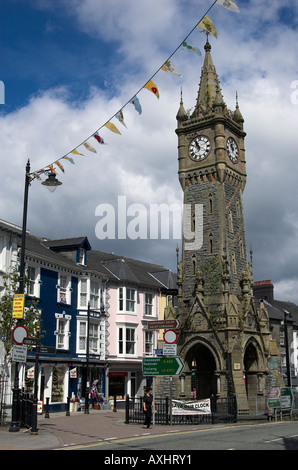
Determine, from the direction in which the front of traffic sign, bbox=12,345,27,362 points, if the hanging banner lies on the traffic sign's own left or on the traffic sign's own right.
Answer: on the traffic sign's own left

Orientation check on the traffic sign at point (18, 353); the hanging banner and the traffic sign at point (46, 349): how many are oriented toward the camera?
3

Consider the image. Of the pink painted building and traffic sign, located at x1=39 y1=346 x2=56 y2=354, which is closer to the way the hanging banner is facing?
the traffic sign

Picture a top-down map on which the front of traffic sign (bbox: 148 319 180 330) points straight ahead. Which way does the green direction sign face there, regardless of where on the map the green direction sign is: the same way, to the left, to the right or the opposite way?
the same way

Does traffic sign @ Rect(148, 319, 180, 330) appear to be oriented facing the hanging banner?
no

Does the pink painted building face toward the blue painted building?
no

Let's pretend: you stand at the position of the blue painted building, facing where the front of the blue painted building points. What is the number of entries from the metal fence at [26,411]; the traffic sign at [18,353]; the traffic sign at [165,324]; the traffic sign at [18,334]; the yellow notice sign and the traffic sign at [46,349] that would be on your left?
0

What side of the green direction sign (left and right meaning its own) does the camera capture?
front

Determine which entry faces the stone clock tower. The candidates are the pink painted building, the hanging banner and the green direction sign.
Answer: the pink painted building

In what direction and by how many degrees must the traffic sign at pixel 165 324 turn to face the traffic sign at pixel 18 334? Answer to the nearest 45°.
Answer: approximately 45° to its right

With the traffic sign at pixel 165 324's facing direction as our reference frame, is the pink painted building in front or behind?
behind

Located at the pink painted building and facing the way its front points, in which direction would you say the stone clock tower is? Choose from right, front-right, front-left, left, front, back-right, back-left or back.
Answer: front

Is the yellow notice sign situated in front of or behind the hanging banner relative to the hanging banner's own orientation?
in front

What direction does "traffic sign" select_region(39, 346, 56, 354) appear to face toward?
toward the camera

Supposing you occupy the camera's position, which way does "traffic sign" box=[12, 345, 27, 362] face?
facing the viewer

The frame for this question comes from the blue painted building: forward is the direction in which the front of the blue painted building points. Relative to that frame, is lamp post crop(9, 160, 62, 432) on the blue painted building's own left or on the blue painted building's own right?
on the blue painted building's own right

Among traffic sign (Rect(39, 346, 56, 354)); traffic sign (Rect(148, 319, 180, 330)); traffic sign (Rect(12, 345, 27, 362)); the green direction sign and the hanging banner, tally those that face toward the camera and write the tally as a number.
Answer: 5

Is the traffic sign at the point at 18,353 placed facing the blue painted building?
no

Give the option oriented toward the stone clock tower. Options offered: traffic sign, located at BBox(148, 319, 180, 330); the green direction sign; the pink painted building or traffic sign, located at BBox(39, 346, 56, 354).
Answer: the pink painted building
